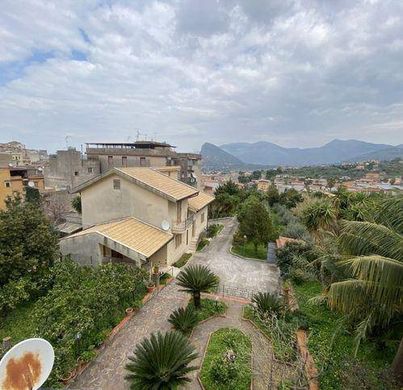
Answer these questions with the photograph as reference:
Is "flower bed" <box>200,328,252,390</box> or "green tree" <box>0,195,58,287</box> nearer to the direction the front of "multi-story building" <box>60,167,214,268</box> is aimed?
the flower bed

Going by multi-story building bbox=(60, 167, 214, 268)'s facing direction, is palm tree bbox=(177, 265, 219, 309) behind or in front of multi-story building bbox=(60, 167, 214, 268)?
in front

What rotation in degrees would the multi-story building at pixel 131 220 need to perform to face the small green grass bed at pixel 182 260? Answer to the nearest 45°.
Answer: approximately 45° to its left

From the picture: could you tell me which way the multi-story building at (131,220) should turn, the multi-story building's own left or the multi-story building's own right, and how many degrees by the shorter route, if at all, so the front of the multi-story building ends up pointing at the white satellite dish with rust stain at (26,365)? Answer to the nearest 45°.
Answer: approximately 45° to the multi-story building's own right

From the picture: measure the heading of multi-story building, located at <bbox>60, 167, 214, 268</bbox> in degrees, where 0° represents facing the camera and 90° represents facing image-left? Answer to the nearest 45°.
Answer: approximately 315°

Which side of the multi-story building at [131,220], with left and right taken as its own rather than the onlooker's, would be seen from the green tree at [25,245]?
right

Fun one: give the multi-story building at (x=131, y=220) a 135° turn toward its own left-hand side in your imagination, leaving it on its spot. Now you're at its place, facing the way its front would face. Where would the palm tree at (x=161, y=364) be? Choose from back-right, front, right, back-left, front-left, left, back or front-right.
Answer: back

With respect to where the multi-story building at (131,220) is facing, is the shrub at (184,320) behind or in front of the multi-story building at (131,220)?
in front

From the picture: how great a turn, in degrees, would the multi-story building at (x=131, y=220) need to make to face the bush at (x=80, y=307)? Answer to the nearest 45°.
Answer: approximately 45° to its right

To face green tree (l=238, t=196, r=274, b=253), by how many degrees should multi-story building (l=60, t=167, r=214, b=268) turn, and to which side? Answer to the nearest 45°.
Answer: approximately 45° to its left
